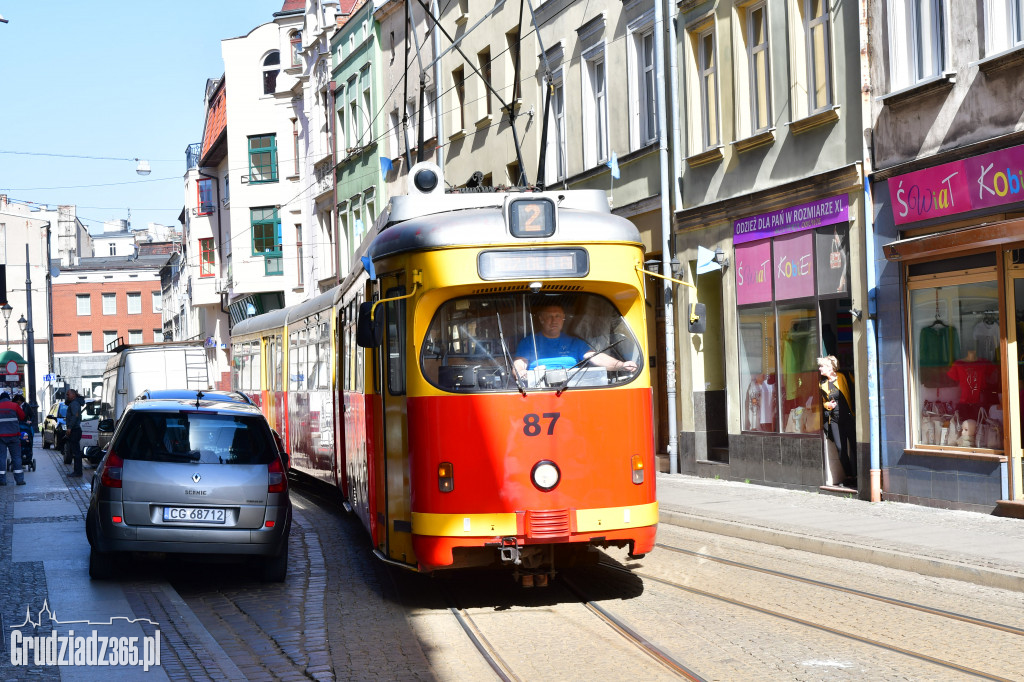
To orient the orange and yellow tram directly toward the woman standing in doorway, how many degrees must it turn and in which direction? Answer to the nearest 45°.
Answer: approximately 135° to its left

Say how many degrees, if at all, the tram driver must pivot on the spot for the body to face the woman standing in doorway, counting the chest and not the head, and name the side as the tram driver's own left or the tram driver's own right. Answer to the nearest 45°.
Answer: approximately 135° to the tram driver's own left

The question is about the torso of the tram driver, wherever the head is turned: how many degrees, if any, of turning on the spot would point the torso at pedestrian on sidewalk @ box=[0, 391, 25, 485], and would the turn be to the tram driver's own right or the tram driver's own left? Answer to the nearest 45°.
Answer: approximately 135° to the tram driver's own right

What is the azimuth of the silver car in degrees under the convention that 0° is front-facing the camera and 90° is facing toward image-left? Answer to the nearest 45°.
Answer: approximately 180°
